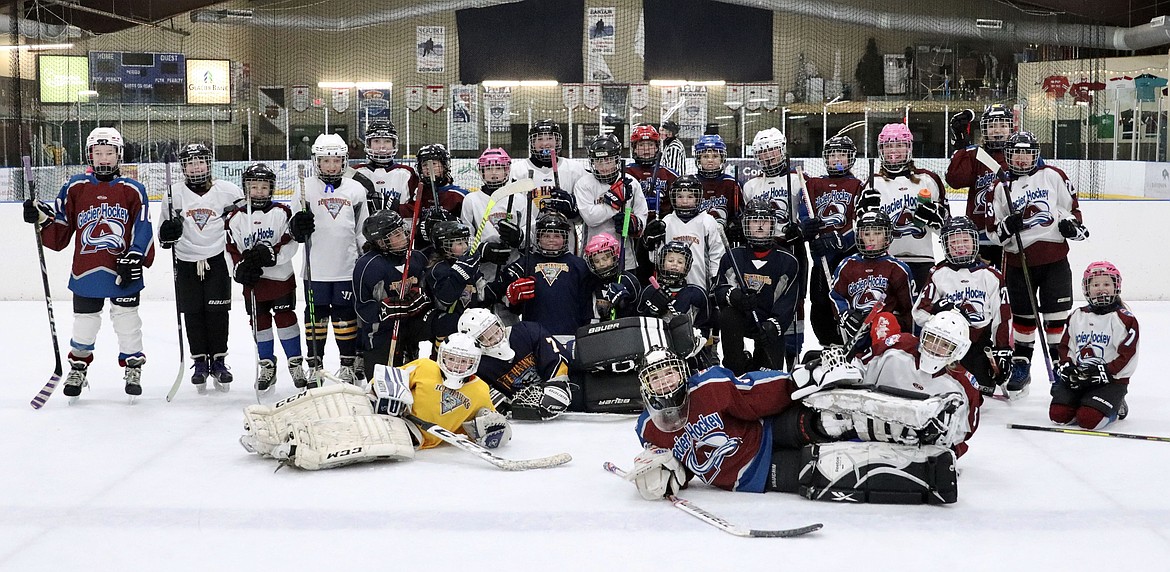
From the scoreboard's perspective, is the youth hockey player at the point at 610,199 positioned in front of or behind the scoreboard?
in front

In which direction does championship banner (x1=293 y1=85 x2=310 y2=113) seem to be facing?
toward the camera

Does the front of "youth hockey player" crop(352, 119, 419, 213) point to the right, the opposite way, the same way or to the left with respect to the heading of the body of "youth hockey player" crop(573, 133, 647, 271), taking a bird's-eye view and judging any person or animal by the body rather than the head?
the same way

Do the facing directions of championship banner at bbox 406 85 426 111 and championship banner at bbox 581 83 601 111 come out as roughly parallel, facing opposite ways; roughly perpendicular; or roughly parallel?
roughly parallel

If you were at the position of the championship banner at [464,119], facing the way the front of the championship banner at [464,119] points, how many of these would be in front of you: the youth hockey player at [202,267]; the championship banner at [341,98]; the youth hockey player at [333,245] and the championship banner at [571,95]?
2

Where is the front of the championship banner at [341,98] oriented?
toward the camera

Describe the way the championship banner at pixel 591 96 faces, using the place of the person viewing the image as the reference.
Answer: facing the viewer

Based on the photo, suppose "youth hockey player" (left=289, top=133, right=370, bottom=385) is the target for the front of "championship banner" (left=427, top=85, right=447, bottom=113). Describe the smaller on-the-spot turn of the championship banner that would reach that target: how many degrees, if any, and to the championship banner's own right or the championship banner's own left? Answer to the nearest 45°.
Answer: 0° — it already faces them

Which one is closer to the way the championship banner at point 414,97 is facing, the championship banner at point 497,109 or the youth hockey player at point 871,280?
the youth hockey player

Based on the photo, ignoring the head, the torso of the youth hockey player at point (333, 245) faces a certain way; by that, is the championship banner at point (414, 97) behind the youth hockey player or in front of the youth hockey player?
behind

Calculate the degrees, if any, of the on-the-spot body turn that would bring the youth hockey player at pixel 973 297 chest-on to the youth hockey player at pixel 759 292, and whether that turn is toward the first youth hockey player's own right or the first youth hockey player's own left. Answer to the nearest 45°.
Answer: approximately 90° to the first youth hockey player's own right

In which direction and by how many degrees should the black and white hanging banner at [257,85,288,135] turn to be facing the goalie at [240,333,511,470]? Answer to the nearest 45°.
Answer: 0° — it already faces them

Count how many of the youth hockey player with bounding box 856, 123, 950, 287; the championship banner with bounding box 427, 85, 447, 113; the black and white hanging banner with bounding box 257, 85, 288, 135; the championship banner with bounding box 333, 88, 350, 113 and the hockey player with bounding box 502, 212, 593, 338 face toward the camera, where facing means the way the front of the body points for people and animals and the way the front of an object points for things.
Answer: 5

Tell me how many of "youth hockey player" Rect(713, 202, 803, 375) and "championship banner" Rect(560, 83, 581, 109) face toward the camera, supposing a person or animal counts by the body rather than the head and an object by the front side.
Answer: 2
